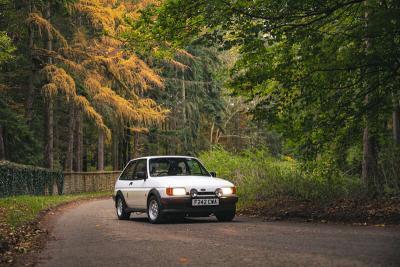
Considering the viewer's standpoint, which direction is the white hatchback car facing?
facing the viewer and to the right of the viewer

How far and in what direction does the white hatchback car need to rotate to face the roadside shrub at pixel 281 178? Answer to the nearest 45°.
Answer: approximately 90° to its left
